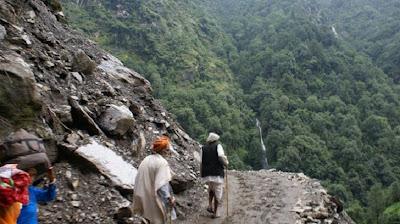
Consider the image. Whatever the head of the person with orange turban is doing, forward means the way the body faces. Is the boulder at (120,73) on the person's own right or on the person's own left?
on the person's own left

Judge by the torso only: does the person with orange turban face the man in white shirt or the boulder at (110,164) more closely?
the man in white shirt

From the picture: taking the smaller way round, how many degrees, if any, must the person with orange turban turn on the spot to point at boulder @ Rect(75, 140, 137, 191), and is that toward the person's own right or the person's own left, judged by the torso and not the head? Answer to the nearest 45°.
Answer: approximately 90° to the person's own left

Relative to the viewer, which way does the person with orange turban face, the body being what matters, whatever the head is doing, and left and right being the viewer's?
facing away from the viewer and to the right of the viewer

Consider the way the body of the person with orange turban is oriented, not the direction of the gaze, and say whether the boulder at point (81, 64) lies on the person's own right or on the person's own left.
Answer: on the person's own left

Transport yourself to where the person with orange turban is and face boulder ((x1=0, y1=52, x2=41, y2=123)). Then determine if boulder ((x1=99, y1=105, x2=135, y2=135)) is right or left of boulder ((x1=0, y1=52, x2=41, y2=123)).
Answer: right

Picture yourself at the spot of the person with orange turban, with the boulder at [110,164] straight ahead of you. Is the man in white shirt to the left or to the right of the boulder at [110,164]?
right

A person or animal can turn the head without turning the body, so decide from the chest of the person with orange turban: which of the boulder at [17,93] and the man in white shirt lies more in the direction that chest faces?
the man in white shirt

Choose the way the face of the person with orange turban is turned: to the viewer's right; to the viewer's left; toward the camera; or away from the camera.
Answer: away from the camera

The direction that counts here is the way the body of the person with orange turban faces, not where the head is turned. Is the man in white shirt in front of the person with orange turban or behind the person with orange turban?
in front
